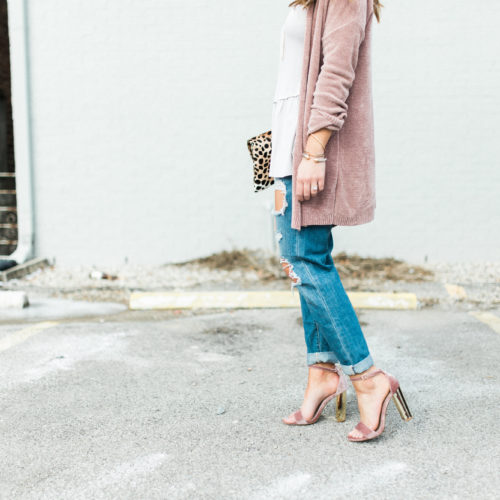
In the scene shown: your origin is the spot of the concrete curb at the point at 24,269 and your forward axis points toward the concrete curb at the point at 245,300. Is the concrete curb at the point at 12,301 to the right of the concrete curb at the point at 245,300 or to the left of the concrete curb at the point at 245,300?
right

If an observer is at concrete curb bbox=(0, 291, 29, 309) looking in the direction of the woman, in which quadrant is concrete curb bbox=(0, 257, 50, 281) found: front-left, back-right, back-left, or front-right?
back-left

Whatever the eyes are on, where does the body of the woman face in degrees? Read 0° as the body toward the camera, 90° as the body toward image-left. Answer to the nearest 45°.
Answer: approximately 90°
